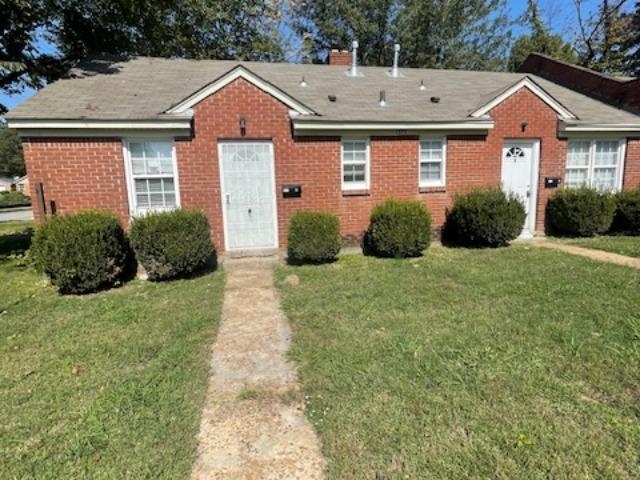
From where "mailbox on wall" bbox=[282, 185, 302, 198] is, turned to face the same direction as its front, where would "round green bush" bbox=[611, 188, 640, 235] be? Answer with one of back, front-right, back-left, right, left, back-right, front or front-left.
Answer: left

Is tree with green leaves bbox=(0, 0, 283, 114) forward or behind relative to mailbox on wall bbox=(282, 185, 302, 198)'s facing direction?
behind

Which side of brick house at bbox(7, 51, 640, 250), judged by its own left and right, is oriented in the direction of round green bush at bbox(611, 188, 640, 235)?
left

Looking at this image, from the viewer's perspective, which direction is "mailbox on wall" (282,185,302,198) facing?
toward the camera

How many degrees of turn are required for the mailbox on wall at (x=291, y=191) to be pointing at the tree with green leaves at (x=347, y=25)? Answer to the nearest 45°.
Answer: approximately 180°

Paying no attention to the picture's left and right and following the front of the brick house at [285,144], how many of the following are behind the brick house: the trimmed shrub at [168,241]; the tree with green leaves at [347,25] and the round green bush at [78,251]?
1

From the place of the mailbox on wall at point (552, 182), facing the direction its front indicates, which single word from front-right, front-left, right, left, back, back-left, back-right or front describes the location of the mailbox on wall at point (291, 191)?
front-right

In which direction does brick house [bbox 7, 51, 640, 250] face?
toward the camera

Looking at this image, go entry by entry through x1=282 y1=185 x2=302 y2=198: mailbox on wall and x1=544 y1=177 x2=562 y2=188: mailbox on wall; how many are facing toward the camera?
2

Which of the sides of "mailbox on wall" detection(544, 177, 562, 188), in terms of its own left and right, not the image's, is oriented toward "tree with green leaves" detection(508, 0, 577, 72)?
back

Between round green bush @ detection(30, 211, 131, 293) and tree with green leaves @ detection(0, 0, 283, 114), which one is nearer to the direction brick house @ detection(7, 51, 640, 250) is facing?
the round green bush

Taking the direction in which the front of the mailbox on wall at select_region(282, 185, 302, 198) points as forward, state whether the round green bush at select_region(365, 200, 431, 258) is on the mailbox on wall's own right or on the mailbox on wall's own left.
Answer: on the mailbox on wall's own left

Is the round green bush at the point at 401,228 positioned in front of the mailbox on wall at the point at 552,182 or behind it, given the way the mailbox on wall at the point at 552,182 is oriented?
in front

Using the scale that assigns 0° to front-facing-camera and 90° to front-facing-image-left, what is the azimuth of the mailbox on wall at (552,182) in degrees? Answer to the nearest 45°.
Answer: approximately 0°

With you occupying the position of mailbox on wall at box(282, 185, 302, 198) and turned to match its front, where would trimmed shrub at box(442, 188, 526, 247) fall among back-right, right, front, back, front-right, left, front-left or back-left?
left

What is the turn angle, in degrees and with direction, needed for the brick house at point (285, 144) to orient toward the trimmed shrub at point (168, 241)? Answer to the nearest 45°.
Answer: approximately 45° to its right

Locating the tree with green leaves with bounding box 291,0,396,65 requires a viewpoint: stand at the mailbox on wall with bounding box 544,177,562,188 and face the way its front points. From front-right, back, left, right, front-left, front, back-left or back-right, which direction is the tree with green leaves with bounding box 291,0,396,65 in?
back-right
